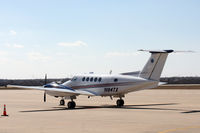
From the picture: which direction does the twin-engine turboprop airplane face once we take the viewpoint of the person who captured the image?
facing away from the viewer and to the left of the viewer
